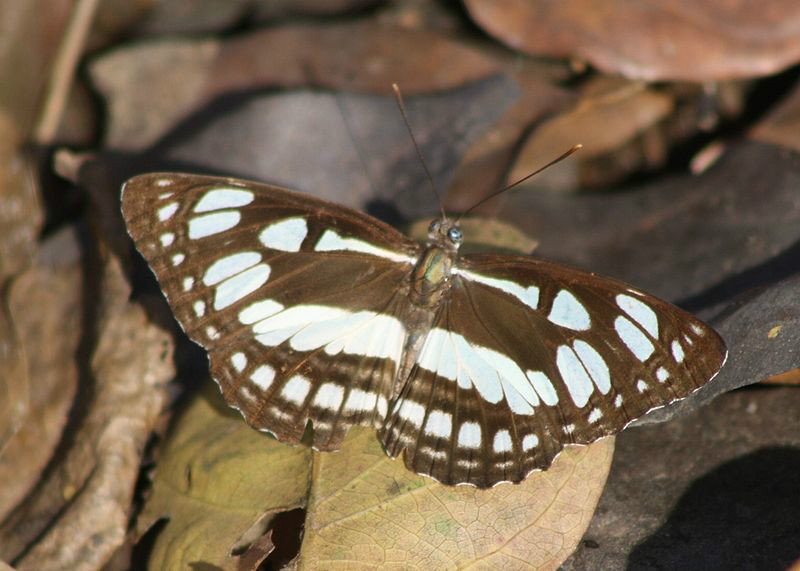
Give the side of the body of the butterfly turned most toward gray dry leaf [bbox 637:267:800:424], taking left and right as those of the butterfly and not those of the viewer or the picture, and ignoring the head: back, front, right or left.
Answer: right

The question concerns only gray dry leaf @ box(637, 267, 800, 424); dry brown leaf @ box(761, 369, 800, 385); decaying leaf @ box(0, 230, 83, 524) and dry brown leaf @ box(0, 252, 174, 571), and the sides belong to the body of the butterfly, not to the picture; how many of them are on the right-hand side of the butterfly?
2

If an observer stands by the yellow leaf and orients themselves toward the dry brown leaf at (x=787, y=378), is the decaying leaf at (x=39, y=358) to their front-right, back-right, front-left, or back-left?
back-left

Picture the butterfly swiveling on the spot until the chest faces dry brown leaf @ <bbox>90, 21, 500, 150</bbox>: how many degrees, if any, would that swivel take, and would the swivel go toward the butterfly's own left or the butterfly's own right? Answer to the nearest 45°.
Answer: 0° — it already faces it

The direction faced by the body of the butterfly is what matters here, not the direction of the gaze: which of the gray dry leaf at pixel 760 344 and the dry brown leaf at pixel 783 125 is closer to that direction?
the dry brown leaf

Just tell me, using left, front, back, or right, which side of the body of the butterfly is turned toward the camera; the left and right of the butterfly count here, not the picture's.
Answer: back

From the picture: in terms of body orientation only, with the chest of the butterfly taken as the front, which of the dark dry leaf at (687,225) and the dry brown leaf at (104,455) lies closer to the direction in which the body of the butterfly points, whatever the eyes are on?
the dark dry leaf

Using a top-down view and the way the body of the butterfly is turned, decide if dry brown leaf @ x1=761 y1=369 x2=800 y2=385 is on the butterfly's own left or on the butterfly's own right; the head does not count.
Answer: on the butterfly's own right

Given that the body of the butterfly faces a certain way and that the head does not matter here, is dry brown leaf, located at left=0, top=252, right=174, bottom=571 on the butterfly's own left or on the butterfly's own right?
on the butterfly's own left
